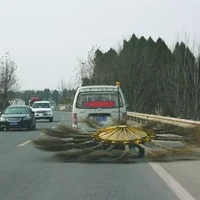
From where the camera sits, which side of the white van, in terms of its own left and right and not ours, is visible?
back
